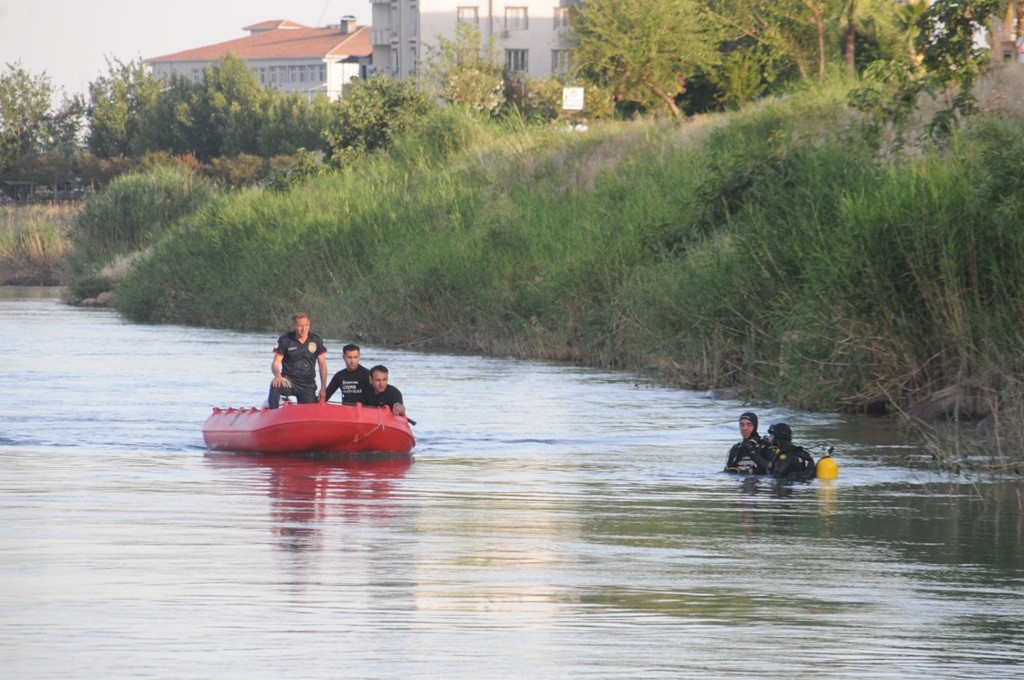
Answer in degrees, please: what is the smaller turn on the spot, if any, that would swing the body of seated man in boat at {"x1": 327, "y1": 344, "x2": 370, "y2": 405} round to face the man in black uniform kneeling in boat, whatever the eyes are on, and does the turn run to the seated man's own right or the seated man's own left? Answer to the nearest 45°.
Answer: approximately 135° to the seated man's own right

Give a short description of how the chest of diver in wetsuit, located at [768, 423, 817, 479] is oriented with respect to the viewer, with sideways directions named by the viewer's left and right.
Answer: facing to the left of the viewer

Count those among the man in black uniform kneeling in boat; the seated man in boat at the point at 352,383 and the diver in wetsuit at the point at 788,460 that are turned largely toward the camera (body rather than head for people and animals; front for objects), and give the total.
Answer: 2

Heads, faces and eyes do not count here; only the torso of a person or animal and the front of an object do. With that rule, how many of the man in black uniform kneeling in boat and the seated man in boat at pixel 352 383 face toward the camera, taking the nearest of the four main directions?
2

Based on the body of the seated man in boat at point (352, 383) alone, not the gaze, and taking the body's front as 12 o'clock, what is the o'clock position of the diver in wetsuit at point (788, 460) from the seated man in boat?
The diver in wetsuit is roughly at 10 o'clock from the seated man in boat.

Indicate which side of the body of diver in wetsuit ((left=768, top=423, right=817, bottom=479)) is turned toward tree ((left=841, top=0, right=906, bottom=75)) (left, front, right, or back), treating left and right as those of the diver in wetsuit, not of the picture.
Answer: right

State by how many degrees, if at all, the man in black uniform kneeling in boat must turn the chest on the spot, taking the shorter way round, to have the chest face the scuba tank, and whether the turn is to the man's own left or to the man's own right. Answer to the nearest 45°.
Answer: approximately 45° to the man's own left

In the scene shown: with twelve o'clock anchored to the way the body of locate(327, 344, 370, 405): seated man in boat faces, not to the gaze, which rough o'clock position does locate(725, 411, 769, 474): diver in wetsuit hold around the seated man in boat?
The diver in wetsuit is roughly at 10 o'clock from the seated man in boat.

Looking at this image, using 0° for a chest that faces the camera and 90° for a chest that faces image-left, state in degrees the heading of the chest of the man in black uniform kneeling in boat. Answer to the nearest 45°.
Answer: approximately 0°
